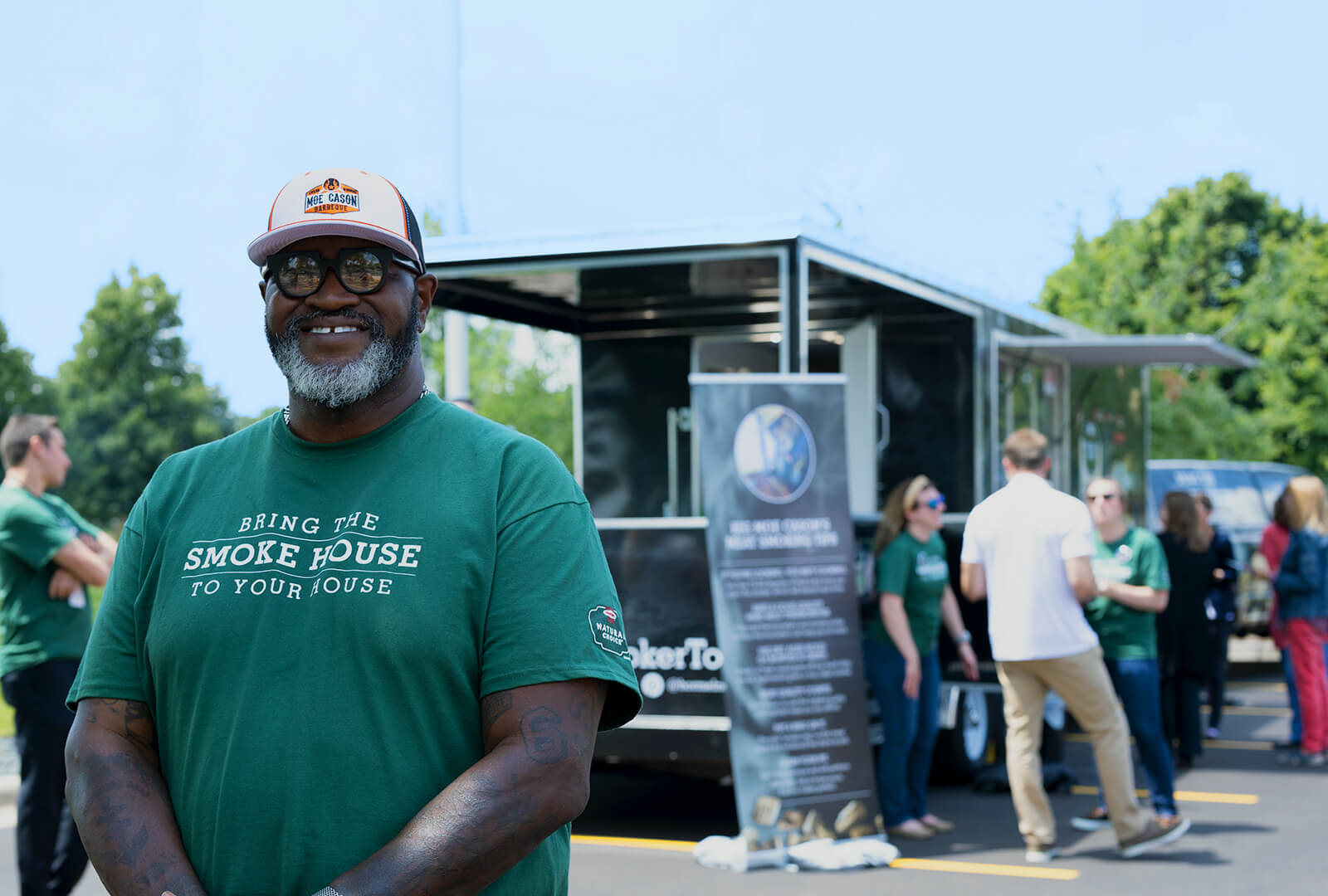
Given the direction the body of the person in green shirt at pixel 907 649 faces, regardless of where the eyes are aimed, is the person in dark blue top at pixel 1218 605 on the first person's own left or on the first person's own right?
on the first person's own left

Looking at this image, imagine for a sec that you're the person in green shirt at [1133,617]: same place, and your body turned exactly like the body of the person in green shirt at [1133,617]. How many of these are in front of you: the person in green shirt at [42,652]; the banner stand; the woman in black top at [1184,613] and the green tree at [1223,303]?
2

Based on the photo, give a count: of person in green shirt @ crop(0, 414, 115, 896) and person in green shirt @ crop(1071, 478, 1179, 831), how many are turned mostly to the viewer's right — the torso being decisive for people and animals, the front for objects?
1

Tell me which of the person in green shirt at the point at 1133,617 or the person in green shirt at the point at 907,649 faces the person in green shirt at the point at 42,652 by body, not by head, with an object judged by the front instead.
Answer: the person in green shirt at the point at 1133,617

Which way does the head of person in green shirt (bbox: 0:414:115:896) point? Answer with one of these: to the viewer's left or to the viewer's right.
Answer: to the viewer's right

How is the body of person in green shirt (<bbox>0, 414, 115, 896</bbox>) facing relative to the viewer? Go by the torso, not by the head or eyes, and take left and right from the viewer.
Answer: facing to the right of the viewer

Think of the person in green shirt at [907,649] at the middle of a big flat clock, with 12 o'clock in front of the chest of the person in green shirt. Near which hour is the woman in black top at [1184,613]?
The woman in black top is roughly at 9 o'clock from the person in green shirt.

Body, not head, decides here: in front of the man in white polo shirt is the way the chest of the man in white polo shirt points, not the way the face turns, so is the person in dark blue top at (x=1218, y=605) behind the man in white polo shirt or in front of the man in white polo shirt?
in front

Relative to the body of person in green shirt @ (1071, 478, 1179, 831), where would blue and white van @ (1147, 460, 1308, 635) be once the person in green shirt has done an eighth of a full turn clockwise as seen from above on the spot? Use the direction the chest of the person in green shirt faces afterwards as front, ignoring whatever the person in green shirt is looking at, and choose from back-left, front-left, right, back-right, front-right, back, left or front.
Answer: right

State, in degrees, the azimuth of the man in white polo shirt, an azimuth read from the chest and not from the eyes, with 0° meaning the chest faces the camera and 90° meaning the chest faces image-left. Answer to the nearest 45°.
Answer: approximately 180°

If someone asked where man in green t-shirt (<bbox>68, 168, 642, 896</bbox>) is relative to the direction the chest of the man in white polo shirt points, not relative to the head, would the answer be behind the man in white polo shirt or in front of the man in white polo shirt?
behind

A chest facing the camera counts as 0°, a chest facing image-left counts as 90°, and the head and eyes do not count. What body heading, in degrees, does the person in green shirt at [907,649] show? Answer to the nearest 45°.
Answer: approximately 315°

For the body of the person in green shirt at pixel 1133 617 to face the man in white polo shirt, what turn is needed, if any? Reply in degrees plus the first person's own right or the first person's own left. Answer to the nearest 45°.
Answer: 0° — they already face them

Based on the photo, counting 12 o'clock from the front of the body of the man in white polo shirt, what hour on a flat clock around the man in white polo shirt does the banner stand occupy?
The banner stand is roughly at 9 o'clock from the man in white polo shirt.
